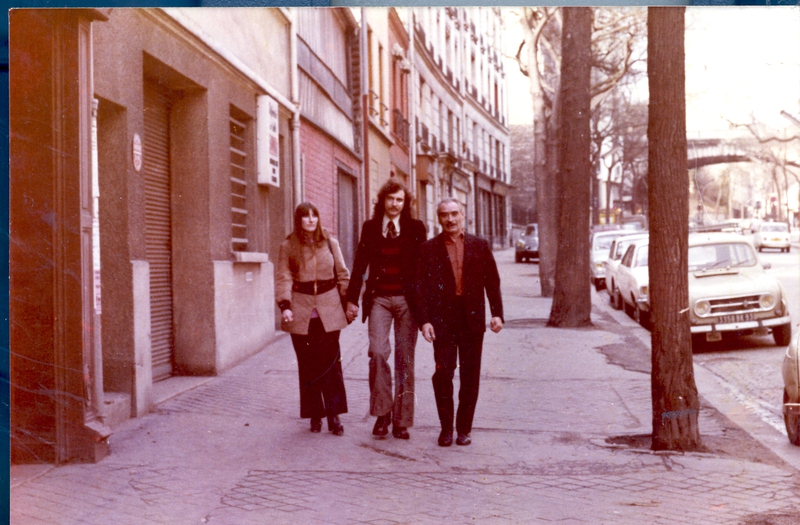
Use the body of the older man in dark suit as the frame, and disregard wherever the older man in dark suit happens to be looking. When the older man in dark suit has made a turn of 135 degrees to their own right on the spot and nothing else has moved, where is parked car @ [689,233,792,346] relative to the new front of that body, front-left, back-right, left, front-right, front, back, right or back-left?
right

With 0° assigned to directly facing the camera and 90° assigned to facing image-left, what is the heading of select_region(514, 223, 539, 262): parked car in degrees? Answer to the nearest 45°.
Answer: approximately 45°

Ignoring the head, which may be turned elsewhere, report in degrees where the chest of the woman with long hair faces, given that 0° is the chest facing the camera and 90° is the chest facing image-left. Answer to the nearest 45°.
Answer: approximately 0°

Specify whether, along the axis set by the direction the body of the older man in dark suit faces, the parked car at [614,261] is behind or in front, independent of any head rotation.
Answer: behind

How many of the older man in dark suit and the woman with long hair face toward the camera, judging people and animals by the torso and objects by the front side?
2
